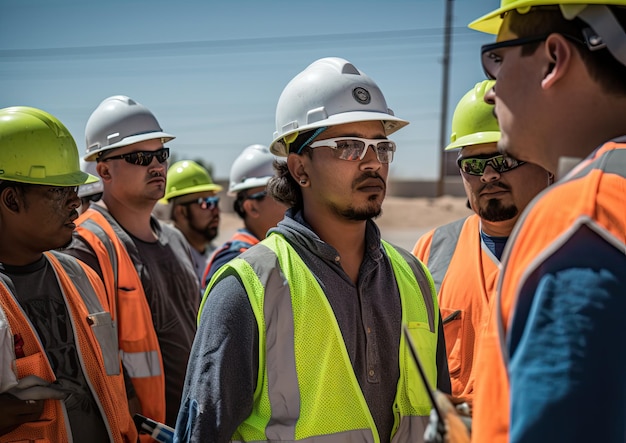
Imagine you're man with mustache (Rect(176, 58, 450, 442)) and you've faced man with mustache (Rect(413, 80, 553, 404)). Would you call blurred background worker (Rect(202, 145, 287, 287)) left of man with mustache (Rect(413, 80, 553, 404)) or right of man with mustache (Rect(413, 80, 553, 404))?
left

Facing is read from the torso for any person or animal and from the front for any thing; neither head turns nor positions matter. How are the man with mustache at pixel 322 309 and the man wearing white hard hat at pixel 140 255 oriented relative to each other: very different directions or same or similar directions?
same or similar directions

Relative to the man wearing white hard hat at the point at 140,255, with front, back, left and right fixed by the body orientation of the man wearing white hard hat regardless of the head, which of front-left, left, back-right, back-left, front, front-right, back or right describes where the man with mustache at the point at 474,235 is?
front

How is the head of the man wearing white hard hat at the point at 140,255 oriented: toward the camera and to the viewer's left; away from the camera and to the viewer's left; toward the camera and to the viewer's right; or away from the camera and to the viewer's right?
toward the camera and to the viewer's right

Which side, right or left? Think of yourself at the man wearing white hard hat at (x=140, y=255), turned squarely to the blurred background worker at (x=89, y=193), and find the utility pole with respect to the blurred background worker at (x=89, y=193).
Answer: right

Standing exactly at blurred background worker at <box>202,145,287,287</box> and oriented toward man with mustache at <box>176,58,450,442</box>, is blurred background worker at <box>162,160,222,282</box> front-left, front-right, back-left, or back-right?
back-right

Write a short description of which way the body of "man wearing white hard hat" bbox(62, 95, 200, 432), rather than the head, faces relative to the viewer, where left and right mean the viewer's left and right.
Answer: facing the viewer and to the right of the viewer

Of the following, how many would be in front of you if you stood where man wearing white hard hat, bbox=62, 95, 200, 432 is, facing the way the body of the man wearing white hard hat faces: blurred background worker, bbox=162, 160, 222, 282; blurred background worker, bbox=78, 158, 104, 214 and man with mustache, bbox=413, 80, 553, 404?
1

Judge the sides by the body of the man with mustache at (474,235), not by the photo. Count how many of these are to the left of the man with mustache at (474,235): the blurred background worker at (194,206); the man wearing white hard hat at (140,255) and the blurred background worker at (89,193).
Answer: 0

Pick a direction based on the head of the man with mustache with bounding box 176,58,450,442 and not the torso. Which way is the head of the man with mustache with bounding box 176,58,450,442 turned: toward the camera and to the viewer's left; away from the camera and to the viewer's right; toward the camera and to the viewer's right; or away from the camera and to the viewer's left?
toward the camera and to the viewer's right

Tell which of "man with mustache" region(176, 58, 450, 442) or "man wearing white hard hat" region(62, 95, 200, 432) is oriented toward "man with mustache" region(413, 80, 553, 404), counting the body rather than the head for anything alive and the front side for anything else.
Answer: the man wearing white hard hat

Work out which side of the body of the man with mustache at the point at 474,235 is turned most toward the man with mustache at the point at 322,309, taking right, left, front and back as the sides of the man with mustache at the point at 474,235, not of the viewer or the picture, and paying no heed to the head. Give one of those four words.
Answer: front

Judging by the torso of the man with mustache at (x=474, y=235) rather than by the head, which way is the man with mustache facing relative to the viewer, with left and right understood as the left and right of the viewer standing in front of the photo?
facing the viewer

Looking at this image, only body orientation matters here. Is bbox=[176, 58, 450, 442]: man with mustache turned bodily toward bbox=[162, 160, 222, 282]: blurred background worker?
no

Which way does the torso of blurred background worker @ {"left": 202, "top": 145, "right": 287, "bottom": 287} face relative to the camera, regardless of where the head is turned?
to the viewer's right

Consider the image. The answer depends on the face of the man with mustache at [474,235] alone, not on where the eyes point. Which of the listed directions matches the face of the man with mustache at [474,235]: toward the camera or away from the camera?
toward the camera

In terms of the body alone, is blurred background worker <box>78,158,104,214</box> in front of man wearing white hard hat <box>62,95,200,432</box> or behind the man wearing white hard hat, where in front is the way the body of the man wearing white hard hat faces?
behind
